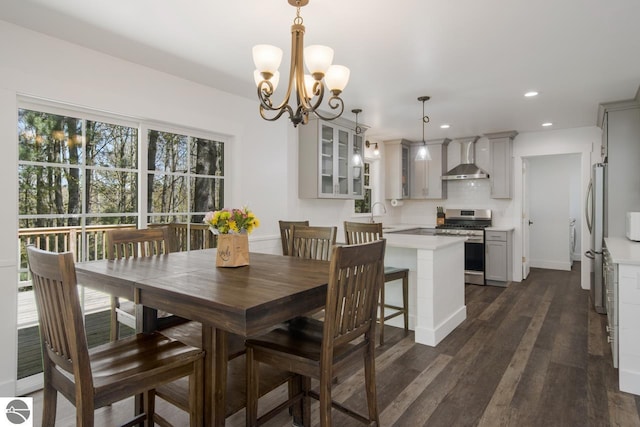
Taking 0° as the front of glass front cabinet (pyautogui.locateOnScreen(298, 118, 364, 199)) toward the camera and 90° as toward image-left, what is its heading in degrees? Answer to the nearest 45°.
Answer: approximately 315°

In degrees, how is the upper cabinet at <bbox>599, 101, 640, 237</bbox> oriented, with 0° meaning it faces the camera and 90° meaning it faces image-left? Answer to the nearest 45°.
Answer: approximately 90°

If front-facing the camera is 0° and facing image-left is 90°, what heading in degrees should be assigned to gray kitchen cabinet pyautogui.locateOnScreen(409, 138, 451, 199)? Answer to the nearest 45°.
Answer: approximately 0°

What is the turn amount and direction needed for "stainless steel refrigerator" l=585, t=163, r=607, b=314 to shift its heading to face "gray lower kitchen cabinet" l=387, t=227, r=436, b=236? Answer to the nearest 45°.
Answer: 0° — it already faces it

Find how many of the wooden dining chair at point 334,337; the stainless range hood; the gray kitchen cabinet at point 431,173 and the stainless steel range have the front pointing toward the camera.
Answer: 3

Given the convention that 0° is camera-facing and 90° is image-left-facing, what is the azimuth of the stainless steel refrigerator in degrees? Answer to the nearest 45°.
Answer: approximately 90°

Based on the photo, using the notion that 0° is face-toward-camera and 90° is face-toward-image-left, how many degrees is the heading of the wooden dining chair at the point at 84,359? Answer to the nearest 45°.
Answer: approximately 225°

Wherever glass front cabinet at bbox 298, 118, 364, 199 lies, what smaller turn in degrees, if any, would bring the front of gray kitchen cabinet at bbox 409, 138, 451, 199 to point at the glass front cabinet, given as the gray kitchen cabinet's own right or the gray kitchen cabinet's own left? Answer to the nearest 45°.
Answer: approximately 45° to the gray kitchen cabinet's own right

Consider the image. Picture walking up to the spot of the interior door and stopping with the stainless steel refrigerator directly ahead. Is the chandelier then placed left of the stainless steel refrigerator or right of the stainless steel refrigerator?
right

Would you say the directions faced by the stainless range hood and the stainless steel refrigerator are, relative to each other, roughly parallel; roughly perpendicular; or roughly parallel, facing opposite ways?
roughly perpendicular
